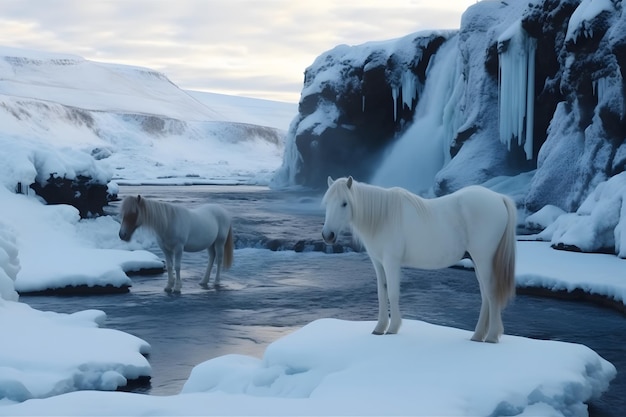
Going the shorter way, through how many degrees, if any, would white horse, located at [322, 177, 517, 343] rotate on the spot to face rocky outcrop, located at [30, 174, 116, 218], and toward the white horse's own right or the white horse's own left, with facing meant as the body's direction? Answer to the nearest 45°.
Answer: approximately 45° to the white horse's own right

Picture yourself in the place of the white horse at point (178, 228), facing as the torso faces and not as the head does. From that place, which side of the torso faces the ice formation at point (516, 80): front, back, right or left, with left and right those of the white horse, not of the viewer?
back

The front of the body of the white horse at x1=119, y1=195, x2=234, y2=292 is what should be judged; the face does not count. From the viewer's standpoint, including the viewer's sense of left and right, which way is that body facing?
facing the viewer and to the left of the viewer

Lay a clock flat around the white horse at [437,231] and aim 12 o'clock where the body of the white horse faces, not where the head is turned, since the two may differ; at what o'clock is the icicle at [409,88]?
The icicle is roughly at 3 o'clock from the white horse.

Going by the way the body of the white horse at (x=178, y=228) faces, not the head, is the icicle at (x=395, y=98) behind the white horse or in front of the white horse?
behind

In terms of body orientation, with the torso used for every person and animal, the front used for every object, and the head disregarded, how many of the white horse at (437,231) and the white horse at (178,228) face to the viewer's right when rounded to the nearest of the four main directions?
0

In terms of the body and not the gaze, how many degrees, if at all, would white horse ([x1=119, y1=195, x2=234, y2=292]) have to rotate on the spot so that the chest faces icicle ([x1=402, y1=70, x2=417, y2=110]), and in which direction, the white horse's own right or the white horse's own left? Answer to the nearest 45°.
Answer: approximately 180°

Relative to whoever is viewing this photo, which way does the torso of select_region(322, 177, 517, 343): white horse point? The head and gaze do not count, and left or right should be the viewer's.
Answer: facing to the left of the viewer

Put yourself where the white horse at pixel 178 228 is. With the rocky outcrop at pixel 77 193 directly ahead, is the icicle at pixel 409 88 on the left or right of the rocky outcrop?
right

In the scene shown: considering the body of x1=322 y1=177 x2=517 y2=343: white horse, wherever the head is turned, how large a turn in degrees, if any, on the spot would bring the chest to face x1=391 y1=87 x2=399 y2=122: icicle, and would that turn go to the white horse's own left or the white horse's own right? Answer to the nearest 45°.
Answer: approximately 90° to the white horse's own right

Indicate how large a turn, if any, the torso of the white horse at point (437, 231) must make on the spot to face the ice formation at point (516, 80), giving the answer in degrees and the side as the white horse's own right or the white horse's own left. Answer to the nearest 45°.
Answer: approximately 90° to the white horse's own right
